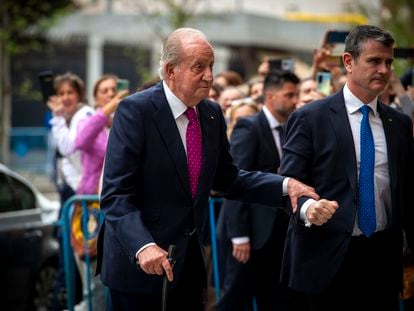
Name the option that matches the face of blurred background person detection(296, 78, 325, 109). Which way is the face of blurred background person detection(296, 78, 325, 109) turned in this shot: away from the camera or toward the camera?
toward the camera

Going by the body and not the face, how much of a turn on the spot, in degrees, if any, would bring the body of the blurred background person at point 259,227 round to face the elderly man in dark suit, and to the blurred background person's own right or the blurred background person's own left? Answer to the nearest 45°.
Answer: approximately 45° to the blurred background person's own right

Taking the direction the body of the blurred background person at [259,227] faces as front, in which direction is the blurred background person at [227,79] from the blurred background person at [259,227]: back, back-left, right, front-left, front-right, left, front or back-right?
back-left

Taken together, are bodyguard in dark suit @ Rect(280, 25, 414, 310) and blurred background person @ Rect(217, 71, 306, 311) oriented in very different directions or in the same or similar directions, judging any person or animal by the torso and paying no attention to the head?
same or similar directions

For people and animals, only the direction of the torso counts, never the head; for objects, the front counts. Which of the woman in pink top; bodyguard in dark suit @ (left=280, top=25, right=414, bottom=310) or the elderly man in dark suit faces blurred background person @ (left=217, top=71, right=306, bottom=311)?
the woman in pink top

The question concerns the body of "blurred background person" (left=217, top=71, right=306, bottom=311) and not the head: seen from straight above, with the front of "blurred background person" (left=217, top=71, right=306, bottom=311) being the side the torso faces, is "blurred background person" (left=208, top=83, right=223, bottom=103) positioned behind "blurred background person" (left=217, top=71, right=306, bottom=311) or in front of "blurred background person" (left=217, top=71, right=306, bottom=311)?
behind

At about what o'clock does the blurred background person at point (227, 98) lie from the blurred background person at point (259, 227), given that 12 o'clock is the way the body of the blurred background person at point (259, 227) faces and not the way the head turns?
the blurred background person at point (227, 98) is roughly at 7 o'clock from the blurred background person at point (259, 227).

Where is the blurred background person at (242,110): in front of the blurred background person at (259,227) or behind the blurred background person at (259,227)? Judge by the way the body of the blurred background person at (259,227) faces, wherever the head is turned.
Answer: behind

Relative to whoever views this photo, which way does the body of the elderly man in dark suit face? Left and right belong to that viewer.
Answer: facing the viewer and to the right of the viewer

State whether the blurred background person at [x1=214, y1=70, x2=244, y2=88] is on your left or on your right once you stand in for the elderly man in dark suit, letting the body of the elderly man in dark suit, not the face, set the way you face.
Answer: on your left

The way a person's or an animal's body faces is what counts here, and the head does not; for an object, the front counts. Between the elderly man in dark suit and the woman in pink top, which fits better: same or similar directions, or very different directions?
same or similar directions

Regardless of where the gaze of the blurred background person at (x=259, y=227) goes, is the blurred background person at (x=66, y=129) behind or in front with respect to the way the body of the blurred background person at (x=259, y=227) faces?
behind

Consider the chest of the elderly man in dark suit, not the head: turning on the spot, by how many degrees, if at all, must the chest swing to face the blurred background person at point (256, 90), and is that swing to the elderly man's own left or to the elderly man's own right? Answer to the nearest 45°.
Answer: approximately 135° to the elderly man's own left
